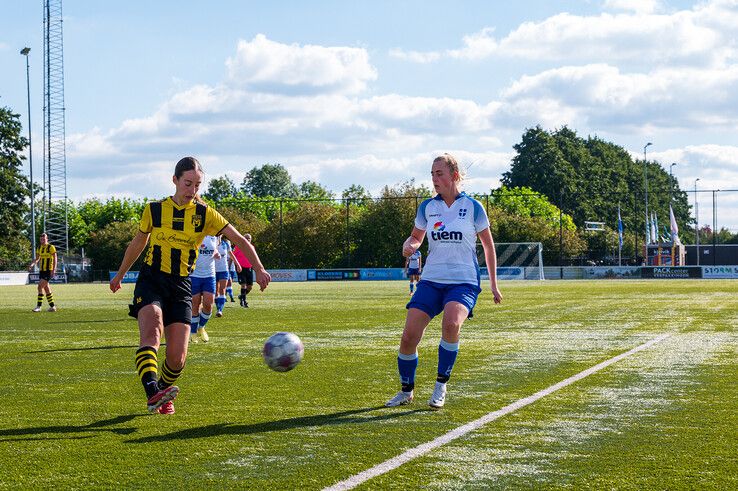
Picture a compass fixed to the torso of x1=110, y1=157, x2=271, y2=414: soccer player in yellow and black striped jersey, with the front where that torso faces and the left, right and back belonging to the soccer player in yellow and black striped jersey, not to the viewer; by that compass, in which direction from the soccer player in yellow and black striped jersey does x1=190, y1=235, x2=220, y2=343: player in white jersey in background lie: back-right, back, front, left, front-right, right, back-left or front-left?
back

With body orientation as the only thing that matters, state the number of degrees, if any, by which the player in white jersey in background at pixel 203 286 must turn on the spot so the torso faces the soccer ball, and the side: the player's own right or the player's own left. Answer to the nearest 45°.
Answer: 0° — they already face it

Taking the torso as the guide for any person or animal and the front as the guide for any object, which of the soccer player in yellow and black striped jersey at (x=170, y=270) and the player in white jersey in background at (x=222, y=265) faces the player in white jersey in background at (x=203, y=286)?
the player in white jersey in background at (x=222, y=265)

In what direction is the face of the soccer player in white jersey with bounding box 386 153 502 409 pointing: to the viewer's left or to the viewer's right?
to the viewer's left

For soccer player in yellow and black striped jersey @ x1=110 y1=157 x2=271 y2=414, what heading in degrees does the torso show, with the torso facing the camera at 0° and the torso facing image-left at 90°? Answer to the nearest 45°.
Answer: approximately 0°

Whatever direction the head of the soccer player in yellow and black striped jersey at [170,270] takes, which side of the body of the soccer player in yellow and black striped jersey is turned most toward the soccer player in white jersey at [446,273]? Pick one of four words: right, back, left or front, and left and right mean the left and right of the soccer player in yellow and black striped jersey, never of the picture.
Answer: left

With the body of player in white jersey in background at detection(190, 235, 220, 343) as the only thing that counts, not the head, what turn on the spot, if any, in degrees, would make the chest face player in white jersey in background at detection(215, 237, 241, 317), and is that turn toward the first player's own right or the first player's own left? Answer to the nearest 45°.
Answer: approximately 180°
